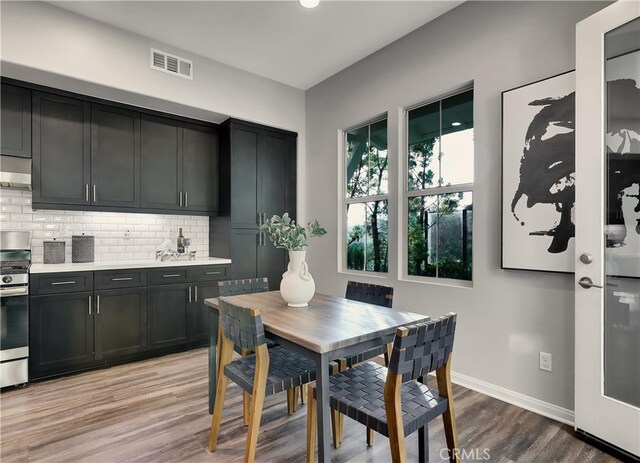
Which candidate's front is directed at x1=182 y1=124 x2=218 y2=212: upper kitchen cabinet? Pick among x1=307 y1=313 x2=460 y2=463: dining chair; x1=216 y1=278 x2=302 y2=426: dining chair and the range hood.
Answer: x1=307 y1=313 x2=460 y2=463: dining chair

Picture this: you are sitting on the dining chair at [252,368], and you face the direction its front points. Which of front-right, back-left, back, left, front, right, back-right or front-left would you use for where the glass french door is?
front-right

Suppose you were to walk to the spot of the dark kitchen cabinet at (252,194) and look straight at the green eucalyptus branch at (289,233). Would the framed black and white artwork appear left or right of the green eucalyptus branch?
left

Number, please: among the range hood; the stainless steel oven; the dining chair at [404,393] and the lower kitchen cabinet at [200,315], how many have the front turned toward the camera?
3

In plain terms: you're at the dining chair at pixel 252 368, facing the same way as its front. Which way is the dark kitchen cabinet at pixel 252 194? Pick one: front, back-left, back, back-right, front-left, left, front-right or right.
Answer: front-left

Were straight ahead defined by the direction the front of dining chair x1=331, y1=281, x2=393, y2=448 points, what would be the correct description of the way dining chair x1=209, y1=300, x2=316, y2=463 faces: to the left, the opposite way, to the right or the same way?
the opposite way

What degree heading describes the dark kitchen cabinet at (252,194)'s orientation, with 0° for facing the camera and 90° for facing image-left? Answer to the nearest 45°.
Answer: approximately 315°

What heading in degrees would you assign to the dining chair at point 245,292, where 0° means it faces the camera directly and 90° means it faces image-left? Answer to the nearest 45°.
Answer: approximately 315°

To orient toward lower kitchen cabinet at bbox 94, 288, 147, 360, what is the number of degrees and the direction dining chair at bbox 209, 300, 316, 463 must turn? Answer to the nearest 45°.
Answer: approximately 90° to its left

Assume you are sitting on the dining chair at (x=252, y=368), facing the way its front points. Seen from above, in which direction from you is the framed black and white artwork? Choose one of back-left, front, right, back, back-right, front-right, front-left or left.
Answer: front-right

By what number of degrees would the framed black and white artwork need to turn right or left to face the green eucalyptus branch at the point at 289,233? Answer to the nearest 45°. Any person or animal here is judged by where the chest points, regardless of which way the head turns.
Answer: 0° — it already faces it

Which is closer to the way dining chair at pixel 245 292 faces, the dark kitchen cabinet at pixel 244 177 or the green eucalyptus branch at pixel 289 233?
the green eucalyptus branch

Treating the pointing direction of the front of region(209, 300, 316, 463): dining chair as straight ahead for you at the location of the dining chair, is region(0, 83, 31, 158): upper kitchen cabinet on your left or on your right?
on your left
